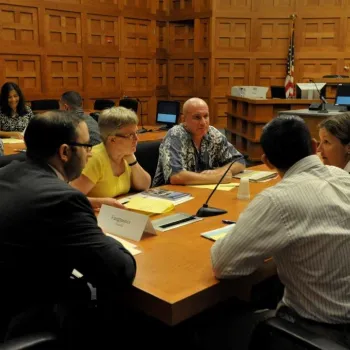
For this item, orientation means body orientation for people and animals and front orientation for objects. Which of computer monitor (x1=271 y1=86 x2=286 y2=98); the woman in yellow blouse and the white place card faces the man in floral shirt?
the computer monitor

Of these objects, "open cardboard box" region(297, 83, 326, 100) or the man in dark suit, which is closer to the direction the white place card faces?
the man in dark suit

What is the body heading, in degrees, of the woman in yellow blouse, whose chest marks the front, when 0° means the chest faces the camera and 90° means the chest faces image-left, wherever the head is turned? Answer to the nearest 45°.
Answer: approximately 315°

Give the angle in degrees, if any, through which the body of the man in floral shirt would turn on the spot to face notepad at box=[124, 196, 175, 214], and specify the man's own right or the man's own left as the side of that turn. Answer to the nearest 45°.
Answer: approximately 45° to the man's own right

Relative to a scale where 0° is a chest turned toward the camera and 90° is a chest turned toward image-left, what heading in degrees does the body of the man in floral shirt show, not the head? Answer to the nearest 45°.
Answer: approximately 315°
